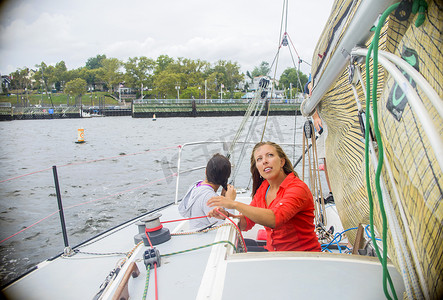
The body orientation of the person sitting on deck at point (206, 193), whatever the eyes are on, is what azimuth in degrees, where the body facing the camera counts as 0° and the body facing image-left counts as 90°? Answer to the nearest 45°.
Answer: approximately 225°

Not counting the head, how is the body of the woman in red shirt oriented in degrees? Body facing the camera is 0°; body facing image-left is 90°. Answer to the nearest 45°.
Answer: approximately 45°
